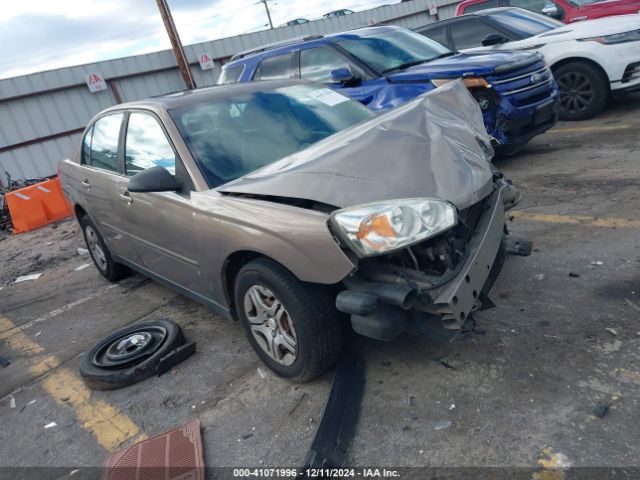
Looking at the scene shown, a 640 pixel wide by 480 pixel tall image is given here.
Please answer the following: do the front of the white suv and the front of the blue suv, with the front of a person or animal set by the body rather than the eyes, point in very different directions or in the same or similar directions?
same or similar directions

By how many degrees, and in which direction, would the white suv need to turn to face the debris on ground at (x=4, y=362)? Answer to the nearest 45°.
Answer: approximately 90° to its right

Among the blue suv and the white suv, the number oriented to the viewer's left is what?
0

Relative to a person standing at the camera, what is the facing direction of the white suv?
facing the viewer and to the right of the viewer

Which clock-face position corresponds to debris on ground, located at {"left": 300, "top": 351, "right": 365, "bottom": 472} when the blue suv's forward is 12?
The debris on ground is roughly at 2 o'clock from the blue suv.

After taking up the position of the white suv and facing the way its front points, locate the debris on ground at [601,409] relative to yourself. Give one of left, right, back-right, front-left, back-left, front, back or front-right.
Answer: front-right

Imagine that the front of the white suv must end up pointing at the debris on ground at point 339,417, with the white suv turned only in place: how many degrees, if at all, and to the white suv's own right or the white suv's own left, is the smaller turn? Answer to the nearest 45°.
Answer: approximately 45° to the white suv's own right

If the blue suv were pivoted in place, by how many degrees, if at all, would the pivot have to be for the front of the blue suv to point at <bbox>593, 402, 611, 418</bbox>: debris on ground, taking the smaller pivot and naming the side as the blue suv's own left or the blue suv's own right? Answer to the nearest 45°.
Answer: approximately 45° to the blue suv's own right

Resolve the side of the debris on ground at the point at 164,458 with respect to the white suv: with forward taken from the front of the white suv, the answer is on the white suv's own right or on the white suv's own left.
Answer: on the white suv's own right

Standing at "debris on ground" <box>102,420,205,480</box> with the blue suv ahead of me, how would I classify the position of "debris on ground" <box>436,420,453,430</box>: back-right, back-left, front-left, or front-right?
front-right

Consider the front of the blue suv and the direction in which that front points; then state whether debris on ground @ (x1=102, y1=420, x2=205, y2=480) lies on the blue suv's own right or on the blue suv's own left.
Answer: on the blue suv's own right

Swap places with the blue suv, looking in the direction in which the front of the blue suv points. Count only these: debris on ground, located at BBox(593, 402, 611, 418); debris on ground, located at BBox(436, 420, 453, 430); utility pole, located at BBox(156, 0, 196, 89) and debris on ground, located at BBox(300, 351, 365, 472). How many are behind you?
1
